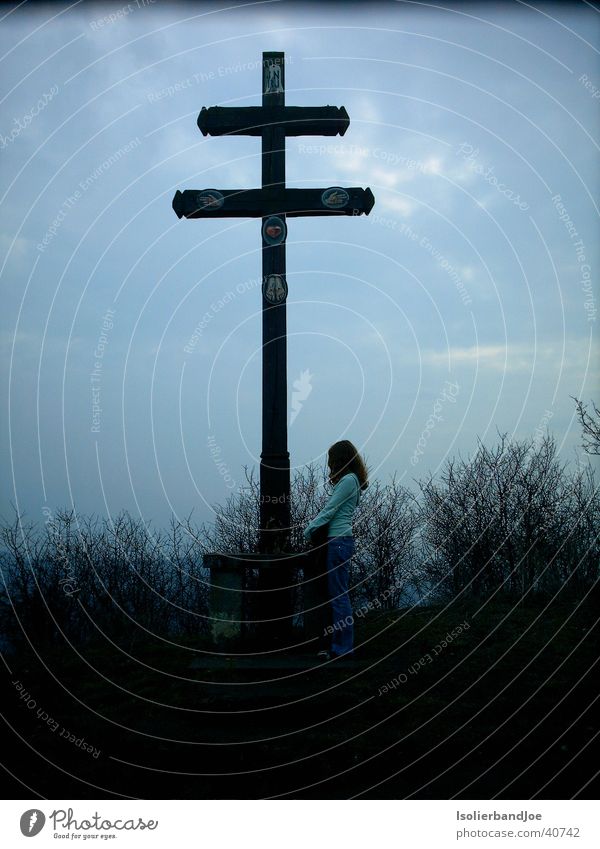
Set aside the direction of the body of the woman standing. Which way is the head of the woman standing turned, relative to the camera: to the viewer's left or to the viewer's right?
to the viewer's left

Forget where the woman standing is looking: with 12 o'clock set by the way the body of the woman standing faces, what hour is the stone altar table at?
The stone altar table is roughly at 1 o'clock from the woman standing.

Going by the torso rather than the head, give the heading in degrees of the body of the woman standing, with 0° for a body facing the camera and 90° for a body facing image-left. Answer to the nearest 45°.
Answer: approximately 90°
